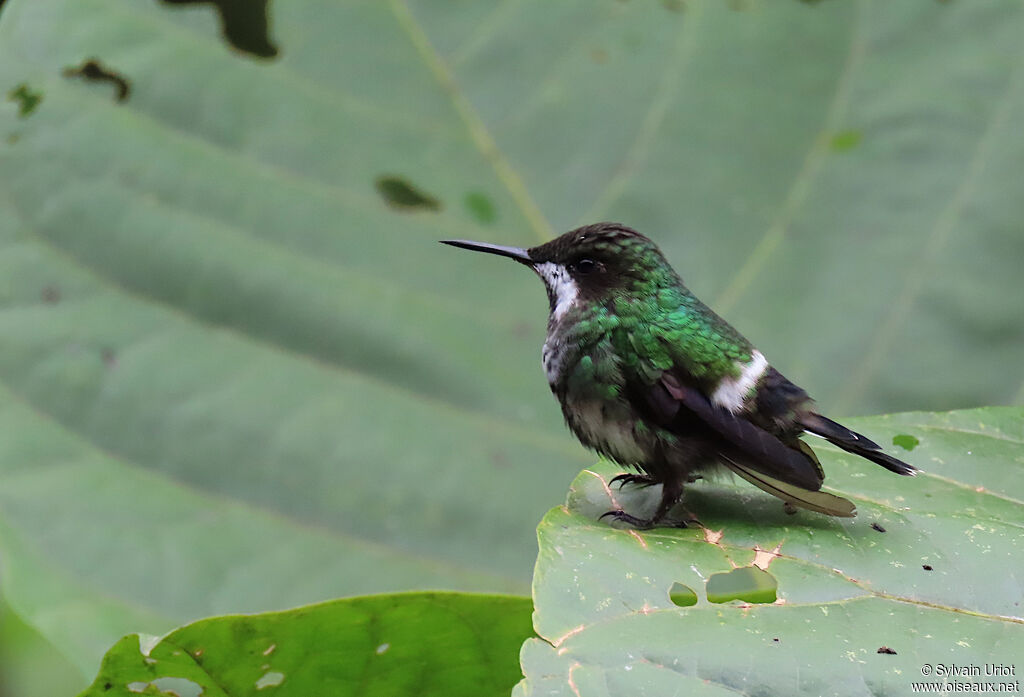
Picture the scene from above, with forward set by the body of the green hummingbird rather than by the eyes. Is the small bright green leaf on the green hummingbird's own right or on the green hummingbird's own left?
on the green hummingbird's own left

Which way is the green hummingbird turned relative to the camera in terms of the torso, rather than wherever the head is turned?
to the viewer's left
